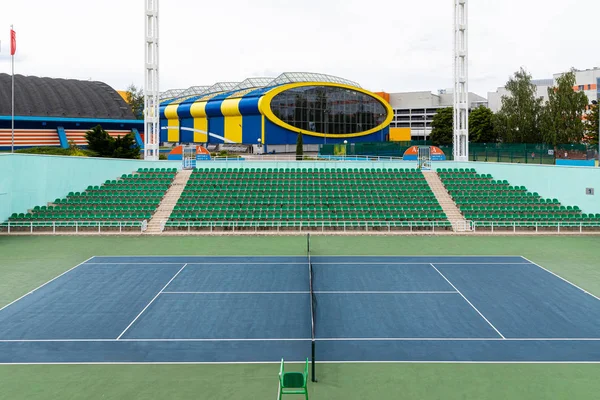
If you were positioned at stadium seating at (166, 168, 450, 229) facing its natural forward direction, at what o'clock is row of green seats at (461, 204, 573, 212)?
The row of green seats is roughly at 9 o'clock from the stadium seating.

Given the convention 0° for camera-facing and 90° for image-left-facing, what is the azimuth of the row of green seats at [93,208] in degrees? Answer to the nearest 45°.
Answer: approximately 0°

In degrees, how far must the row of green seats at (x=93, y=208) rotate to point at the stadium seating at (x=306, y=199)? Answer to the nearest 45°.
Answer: approximately 90° to its left

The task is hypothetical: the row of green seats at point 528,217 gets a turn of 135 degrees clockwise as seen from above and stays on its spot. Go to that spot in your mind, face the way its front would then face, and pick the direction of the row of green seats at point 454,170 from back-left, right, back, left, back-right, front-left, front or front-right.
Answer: front

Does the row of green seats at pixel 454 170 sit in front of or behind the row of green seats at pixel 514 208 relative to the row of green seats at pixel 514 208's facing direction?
behind

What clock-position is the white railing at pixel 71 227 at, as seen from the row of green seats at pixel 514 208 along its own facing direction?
The white railing is roughly at 2 o'clock from the row of green seats.

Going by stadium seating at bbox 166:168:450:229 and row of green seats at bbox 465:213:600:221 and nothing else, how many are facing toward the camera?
2
